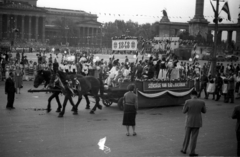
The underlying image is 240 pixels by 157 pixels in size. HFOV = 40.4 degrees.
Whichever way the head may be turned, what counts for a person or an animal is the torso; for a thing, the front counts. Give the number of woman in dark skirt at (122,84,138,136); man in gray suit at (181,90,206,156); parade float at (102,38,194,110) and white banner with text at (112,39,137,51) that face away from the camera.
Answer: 2

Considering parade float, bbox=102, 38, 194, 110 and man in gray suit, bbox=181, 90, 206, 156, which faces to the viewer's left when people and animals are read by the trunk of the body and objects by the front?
the parade float

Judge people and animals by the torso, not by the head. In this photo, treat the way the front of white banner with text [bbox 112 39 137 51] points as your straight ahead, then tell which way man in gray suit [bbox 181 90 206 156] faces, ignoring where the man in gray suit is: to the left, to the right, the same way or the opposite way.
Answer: the opposite way

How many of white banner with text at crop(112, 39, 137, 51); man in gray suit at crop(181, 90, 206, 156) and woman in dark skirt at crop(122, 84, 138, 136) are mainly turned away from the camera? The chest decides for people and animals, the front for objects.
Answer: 2

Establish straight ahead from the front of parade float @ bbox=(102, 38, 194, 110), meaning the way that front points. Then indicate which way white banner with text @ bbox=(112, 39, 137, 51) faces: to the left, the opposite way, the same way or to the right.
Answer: to the left

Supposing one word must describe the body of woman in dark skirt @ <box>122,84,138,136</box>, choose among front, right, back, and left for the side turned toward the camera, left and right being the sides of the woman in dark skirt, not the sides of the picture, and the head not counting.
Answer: back

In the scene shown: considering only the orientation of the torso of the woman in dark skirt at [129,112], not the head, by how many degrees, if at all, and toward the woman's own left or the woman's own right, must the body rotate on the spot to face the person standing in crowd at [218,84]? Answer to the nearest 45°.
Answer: approximately 45° to the woman's own right

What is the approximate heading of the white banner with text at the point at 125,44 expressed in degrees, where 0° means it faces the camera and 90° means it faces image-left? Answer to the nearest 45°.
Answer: approximately 0°

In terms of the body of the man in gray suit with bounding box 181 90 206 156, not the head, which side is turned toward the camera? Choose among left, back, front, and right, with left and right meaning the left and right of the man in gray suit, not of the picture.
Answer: back

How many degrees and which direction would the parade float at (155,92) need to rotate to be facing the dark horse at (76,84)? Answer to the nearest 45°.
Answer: approximately 45° to its left

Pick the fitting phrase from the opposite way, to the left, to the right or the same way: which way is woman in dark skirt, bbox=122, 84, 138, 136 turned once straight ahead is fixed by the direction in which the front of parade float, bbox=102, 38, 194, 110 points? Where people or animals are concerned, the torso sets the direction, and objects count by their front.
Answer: to the right

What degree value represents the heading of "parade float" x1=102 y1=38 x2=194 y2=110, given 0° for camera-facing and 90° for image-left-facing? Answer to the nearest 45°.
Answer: approximately 90°
